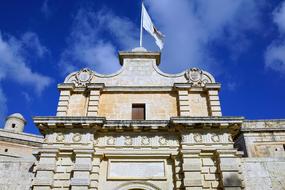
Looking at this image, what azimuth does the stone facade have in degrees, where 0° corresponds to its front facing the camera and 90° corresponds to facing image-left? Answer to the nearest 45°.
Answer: approximately 0°
